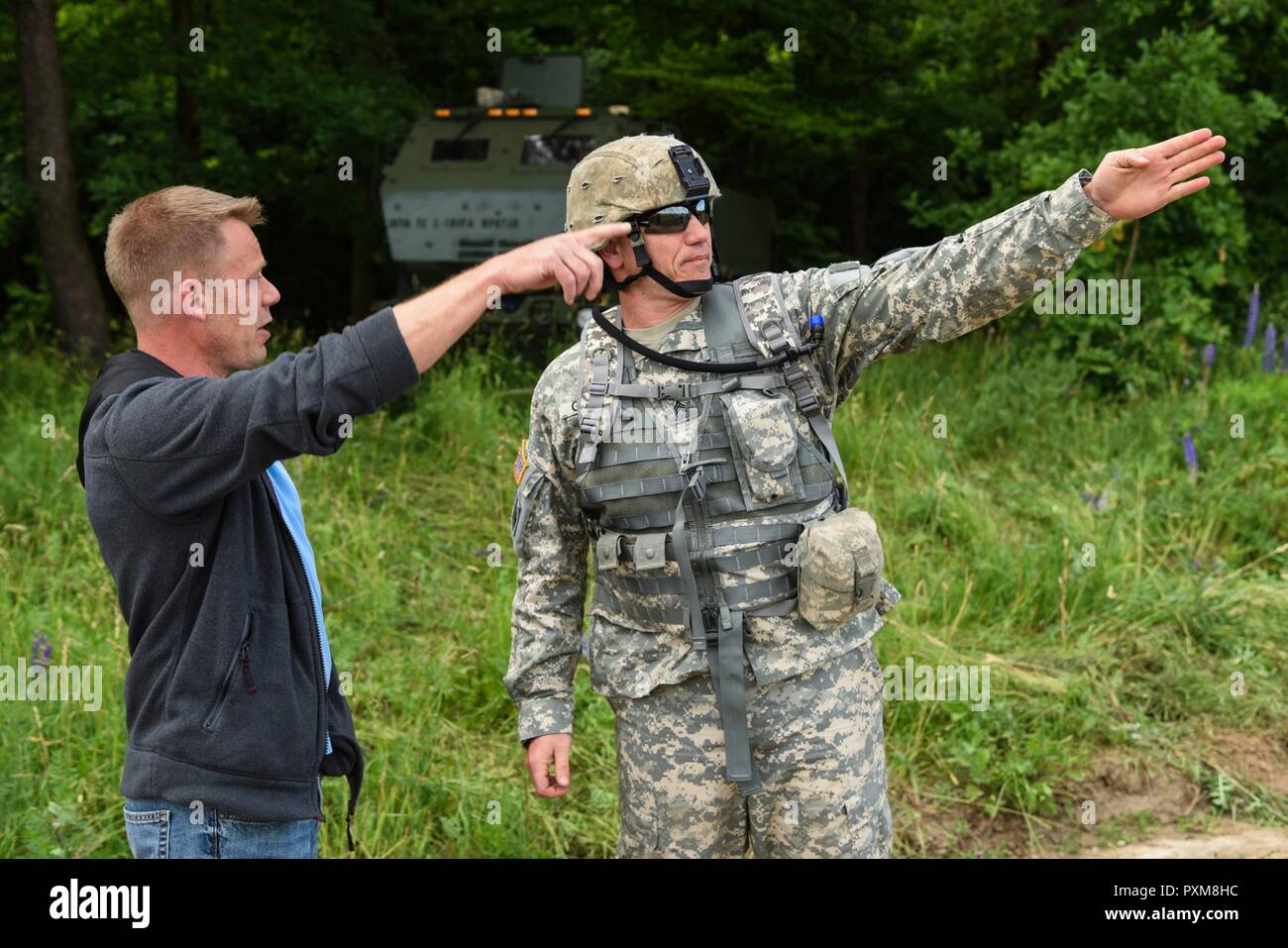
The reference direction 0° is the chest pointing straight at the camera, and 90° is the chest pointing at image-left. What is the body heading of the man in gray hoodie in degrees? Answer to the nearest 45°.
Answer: approximately 270°

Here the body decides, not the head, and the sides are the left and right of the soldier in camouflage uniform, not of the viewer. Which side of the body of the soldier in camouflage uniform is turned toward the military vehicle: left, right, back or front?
back

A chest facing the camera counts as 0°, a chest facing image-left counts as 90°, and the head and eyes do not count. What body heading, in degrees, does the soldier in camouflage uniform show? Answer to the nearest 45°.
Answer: approximately 0°

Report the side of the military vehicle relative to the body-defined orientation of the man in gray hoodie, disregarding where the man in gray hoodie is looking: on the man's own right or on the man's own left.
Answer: on the man's own left

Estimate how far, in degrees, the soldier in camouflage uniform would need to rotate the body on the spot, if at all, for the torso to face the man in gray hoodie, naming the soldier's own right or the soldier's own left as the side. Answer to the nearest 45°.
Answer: approximately 45° to the soldier's own right

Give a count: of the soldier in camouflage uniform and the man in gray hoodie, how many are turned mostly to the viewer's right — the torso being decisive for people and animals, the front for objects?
1

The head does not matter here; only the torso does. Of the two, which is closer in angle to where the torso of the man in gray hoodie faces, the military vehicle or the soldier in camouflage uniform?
the soldier in camouflage uniform

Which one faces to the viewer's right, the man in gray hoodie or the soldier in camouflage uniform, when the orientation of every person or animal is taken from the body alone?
the man in gray hoodie

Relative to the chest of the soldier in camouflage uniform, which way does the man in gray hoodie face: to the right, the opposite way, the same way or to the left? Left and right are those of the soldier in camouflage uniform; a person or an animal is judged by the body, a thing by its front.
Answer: to the left

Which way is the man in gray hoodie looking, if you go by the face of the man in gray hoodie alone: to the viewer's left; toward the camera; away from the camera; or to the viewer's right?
to the viewer's right
